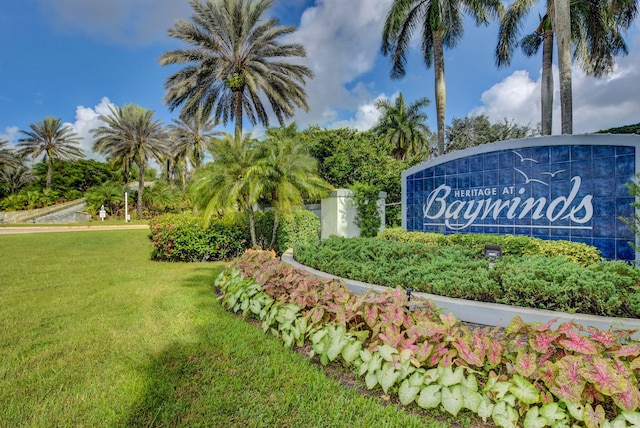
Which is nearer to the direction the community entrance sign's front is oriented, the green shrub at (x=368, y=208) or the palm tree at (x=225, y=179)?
the palm tree

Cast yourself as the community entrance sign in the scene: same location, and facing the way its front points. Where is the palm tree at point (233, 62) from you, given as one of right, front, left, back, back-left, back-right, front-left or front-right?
front-right

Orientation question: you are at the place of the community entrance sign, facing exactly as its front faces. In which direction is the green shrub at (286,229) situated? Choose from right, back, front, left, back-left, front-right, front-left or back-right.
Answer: front-right

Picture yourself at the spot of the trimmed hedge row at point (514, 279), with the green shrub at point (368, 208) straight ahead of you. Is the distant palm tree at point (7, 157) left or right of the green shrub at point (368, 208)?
left

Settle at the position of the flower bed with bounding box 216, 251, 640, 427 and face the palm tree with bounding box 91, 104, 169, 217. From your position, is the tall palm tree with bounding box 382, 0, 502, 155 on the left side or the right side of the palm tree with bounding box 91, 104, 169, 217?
right

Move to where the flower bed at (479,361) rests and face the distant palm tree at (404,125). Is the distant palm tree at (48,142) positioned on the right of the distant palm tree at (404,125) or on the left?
left

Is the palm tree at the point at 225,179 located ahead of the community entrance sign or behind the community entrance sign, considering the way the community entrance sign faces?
ahead

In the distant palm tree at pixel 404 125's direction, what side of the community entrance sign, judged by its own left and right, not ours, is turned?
right

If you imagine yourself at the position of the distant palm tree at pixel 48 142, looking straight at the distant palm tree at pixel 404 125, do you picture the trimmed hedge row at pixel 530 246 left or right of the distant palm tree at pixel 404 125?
right

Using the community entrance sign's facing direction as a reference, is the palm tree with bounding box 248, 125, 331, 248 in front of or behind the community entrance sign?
in front

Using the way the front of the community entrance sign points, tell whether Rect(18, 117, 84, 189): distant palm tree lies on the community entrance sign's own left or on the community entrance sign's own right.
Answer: on the community entrance sign's own right

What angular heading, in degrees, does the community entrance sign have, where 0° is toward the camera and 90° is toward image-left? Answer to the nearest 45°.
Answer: approximately 45°

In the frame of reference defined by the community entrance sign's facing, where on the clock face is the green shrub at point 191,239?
The green shrub is roughly at 1 o'clock from the community entrance sign.
